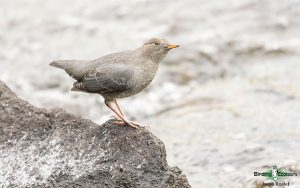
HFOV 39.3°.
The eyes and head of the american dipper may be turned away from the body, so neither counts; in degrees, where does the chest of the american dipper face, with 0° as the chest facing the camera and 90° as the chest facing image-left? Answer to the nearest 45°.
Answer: approximately 270°
